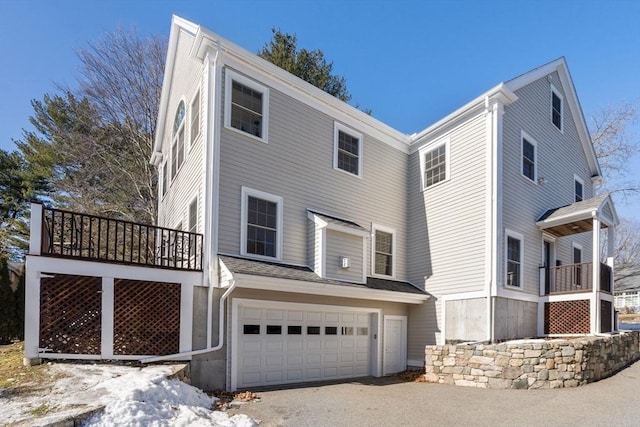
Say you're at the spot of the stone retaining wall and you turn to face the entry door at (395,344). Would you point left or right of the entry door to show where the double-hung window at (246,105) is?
left

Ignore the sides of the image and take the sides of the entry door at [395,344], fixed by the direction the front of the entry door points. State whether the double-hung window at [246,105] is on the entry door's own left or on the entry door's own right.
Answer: on the entry door's own right

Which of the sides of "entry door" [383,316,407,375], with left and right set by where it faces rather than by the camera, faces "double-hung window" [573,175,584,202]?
left

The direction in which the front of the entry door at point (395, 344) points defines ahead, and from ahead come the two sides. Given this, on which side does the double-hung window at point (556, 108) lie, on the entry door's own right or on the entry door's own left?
on the entry door's own left

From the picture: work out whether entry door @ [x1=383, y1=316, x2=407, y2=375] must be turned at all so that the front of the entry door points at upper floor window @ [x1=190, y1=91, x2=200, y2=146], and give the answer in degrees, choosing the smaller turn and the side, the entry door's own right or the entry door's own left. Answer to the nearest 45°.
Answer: approximately 90° to the entry door's own right
